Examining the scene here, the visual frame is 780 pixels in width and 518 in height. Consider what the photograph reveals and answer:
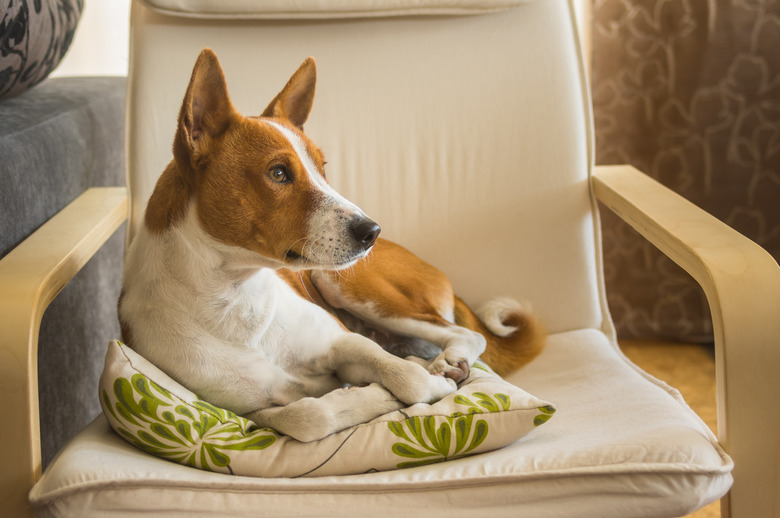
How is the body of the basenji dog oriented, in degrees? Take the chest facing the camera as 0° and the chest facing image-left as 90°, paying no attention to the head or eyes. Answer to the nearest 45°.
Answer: approximately 45°

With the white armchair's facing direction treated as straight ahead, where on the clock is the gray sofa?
The gray sofa is roughly at 3 o'clock from the white armchair.

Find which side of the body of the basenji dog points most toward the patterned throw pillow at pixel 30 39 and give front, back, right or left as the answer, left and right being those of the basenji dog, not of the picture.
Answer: right

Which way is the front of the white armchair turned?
toward the camera

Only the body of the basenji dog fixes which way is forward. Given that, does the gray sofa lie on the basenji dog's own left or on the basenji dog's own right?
on the basenji dog's own right
